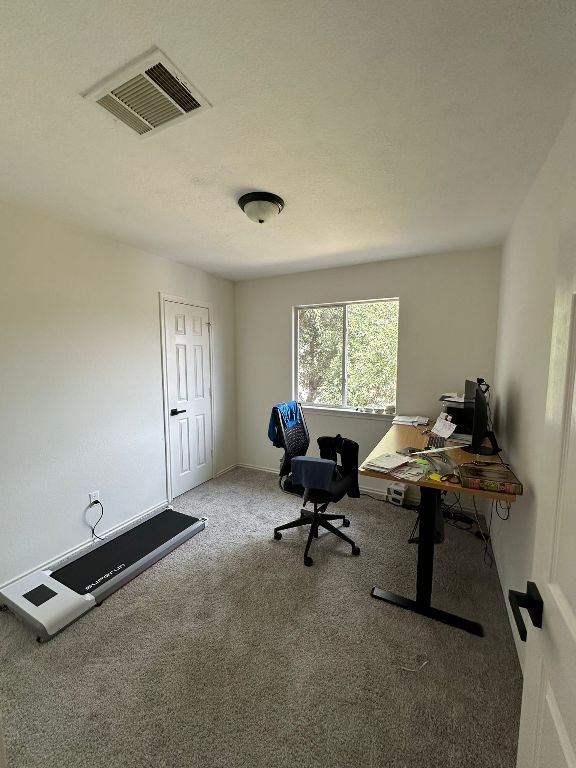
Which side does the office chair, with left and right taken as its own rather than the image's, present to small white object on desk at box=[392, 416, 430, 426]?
left

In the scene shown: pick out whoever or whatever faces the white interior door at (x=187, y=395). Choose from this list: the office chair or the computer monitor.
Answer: the computer monitor

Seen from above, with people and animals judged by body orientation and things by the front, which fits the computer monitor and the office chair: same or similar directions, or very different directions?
very different directions

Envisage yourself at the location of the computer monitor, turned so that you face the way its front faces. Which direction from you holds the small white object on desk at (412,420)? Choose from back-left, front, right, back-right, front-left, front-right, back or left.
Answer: front-right

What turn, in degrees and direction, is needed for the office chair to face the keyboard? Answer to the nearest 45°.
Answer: approximately 45° to its left

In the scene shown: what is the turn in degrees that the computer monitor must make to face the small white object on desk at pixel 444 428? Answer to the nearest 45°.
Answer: approximately 45° to its right

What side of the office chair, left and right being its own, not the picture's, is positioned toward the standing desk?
front

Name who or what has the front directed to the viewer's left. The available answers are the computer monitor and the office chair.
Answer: the computer monitor

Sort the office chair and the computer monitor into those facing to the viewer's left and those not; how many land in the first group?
1

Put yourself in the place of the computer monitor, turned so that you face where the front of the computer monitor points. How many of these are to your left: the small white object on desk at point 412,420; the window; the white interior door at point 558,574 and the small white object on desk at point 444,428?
1

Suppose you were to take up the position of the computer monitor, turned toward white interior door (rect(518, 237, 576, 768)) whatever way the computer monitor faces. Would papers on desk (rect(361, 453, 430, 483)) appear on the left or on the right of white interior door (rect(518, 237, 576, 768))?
right

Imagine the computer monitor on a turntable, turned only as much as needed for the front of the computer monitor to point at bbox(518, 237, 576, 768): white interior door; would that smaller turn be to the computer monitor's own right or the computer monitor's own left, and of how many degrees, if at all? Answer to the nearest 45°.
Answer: approximately 90° to the computer monitor's own left

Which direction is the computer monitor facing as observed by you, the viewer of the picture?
facing to the left of the viewer
